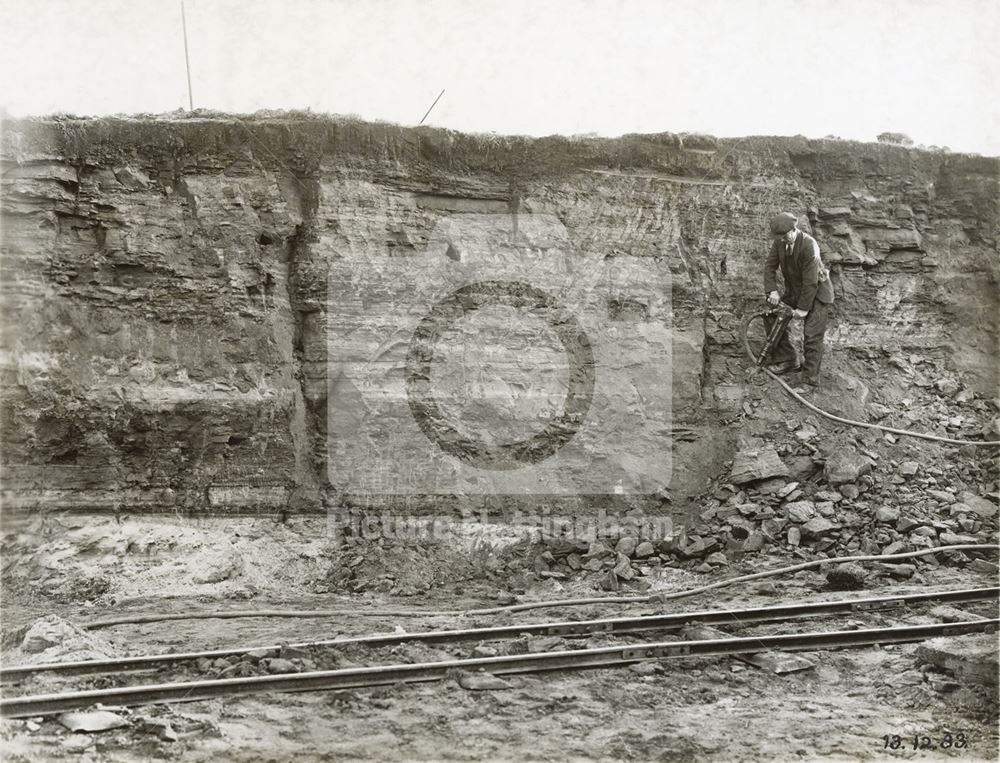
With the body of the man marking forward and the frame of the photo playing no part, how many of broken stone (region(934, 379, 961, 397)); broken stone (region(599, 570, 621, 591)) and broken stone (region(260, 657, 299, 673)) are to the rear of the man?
1

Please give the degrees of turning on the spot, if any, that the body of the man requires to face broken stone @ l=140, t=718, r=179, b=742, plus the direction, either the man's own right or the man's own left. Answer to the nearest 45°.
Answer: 0° — they already face it

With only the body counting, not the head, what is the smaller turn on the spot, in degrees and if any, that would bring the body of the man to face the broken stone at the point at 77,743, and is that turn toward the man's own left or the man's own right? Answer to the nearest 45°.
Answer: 0° — they already face it

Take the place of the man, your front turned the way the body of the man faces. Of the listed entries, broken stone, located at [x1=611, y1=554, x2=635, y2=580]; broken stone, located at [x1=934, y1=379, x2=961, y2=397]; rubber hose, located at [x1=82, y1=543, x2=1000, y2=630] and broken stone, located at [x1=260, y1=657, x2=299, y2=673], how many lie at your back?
1

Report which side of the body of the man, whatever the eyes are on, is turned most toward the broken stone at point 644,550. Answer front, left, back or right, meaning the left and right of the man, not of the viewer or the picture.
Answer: front

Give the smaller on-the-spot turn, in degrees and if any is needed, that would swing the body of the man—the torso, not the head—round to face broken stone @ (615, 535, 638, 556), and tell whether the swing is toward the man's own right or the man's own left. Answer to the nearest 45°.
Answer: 0° — they already face it

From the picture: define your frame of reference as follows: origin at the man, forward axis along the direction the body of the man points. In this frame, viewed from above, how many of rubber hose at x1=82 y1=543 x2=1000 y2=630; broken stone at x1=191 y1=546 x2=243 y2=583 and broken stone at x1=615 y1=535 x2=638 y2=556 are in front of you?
3

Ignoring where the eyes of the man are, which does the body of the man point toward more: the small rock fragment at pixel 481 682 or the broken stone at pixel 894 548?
the small rock fragment

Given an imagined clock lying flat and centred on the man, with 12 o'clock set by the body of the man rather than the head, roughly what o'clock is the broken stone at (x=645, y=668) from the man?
The broken stone is roughly at 11 o'clock from the man.

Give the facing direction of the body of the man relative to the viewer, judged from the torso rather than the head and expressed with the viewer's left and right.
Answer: facing the viewer and to the left of the viewer

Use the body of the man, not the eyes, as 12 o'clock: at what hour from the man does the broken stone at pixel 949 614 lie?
The broken stone is roughly at 10 o'clock from the man.
